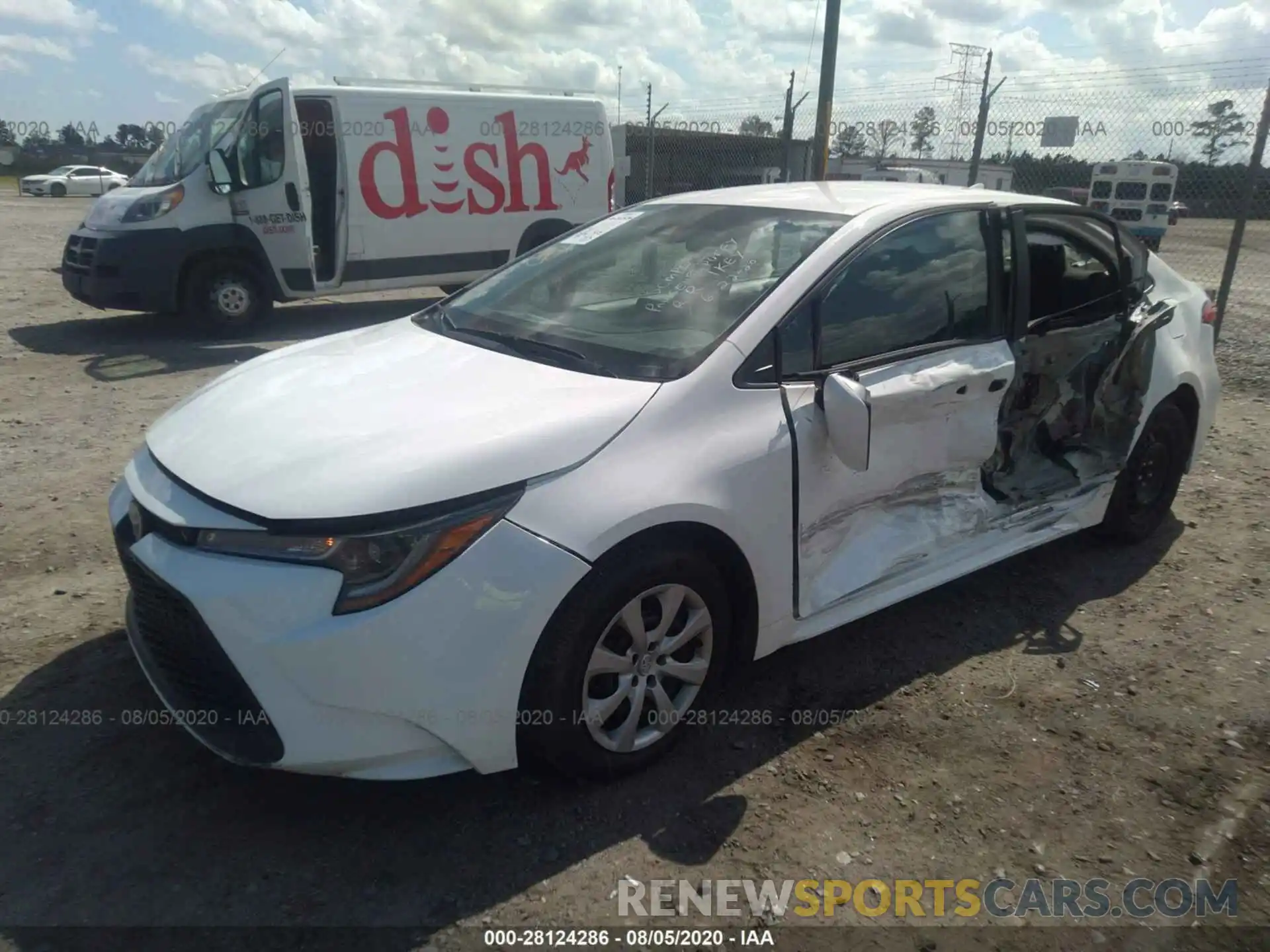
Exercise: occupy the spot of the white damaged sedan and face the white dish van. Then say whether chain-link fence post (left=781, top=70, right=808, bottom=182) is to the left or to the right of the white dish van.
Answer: right

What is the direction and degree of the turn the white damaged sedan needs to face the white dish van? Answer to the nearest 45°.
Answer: approximately 90° to its right

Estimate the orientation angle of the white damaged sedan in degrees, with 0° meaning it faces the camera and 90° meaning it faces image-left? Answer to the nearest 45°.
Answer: approximately 45°

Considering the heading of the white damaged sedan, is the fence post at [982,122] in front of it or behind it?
behind

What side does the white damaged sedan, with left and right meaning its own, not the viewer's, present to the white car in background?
right

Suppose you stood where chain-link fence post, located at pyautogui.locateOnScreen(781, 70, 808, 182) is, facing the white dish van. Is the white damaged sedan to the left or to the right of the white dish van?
left
